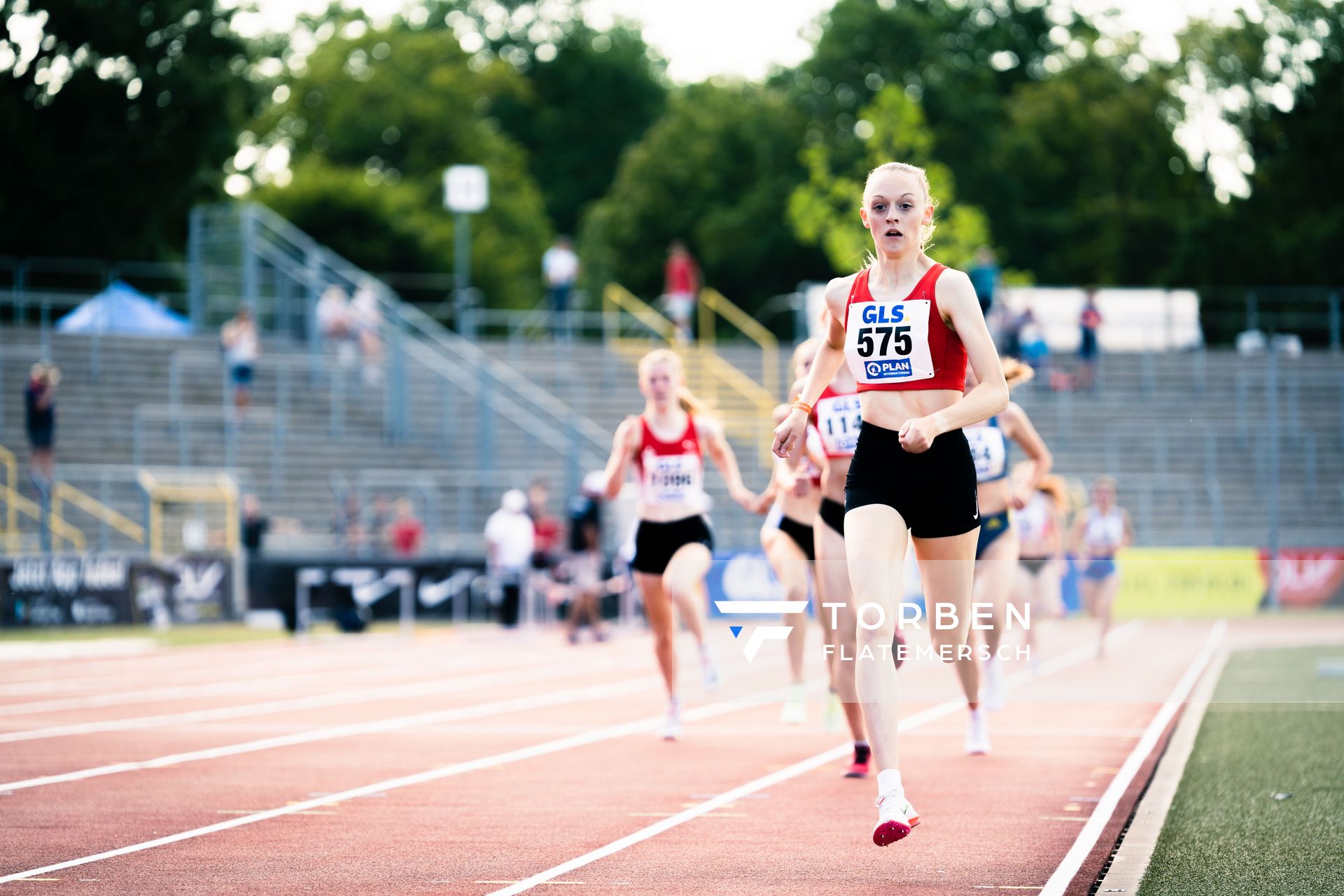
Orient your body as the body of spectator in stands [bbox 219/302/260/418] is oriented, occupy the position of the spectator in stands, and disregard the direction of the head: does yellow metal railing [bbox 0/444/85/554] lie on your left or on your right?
on your right

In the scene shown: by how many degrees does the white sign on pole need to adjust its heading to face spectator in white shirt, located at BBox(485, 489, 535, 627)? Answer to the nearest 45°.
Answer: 0° — it already faces them

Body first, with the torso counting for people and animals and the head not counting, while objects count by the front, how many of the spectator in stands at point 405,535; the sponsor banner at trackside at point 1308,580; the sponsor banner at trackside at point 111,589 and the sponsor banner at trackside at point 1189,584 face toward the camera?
4

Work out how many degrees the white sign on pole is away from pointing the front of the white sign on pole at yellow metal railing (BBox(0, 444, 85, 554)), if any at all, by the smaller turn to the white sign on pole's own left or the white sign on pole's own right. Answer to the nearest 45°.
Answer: approximately 45° to the white sign on pole's own right

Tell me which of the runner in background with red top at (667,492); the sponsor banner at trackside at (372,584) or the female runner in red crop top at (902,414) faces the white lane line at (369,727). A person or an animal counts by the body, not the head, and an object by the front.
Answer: the sponsor banner at trackside

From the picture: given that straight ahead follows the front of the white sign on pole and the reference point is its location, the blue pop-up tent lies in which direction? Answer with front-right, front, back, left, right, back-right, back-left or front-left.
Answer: right

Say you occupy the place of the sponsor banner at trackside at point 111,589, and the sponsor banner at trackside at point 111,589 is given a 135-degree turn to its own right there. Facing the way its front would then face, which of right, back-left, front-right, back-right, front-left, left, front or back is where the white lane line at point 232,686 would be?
back-left

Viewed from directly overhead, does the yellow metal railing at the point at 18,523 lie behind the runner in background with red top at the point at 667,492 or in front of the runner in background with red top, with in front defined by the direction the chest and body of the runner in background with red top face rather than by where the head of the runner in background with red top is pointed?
behind

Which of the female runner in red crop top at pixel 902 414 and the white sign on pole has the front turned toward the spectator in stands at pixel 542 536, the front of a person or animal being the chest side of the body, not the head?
the white sign on pole

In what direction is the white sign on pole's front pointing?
toward the camera

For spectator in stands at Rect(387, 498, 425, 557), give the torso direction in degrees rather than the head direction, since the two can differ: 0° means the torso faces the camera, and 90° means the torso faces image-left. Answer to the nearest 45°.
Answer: approximately 0°

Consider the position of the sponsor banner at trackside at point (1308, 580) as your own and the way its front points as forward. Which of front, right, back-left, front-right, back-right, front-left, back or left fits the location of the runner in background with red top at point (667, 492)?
front
